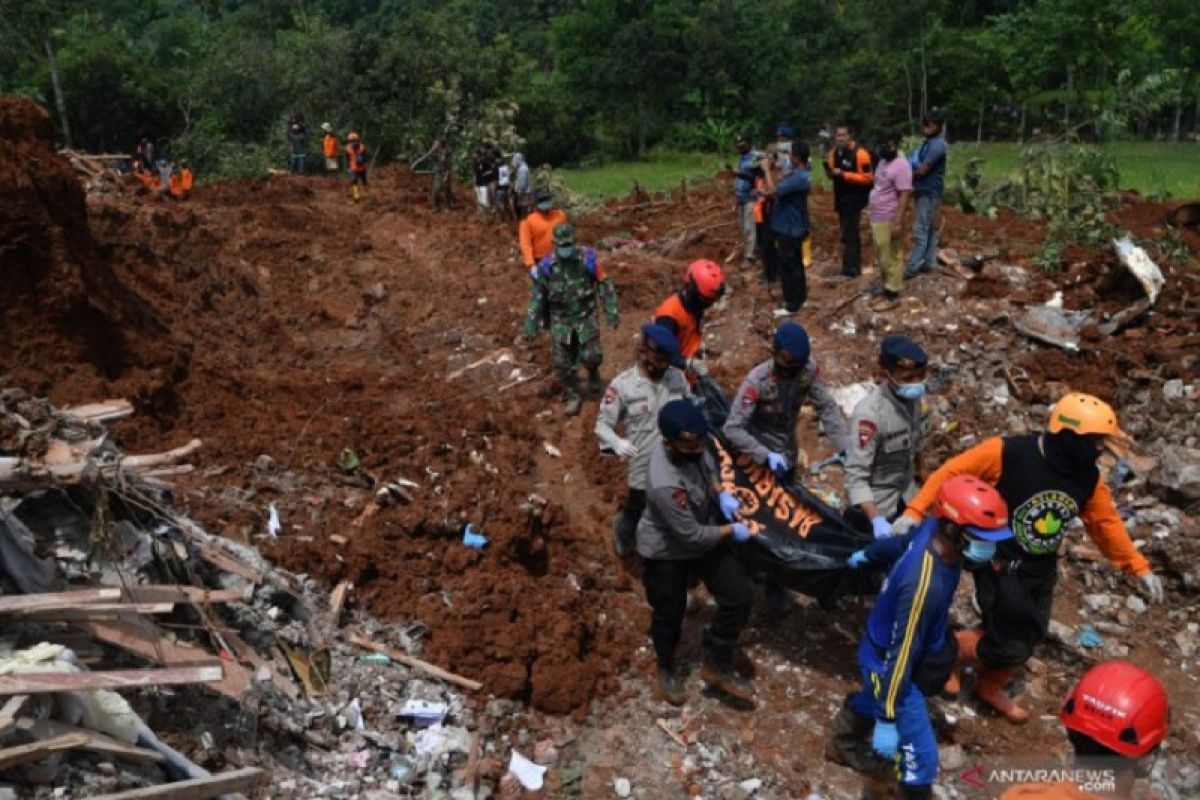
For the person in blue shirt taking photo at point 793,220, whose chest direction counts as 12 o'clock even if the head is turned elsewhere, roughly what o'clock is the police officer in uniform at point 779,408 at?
The police officer in uniform is roughly at 9 o'clock from the person in blue shirt taking photo.

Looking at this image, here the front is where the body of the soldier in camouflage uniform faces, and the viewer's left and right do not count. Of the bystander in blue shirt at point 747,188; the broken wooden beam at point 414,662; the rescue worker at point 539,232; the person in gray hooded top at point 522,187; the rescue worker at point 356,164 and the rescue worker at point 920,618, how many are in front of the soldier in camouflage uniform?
2

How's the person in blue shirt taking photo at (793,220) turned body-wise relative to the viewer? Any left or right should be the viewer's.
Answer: facing to the left of the viewer

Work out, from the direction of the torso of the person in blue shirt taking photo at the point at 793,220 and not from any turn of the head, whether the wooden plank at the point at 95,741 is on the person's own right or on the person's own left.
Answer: on the person's own left

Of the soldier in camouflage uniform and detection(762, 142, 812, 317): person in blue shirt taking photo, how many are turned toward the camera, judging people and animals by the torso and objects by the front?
1

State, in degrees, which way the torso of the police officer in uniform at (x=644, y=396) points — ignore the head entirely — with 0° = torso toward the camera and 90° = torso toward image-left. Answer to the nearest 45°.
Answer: approximately 315°

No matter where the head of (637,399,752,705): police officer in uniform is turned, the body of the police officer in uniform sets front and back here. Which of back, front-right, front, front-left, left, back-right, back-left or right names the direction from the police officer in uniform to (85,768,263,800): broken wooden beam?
right
